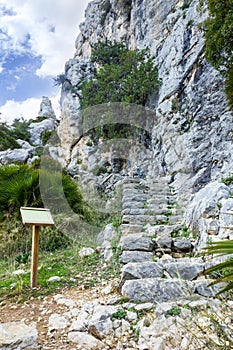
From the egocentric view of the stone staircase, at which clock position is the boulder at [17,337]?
The boulder is roughly at 1 o'clock from the stone staircase.

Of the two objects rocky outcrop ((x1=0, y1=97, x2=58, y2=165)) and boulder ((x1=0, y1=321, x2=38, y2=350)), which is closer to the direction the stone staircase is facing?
the boulder

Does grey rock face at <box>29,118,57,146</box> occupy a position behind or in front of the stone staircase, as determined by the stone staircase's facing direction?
behind

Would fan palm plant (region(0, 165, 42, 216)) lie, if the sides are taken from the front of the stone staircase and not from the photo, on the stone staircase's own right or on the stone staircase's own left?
on the stone staircase's own right

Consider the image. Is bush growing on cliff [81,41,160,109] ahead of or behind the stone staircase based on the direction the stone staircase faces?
behind

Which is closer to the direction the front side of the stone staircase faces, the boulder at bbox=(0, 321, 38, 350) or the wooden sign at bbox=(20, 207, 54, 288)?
the boulder

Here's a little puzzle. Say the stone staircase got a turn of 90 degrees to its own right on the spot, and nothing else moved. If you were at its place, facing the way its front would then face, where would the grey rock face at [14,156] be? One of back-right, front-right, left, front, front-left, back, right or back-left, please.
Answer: front-right

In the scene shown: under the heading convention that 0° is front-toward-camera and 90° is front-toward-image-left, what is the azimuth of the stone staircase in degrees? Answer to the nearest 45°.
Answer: approximately 0°

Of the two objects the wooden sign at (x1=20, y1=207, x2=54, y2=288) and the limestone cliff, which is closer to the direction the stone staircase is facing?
the wooden sign

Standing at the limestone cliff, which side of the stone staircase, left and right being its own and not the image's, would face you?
back
